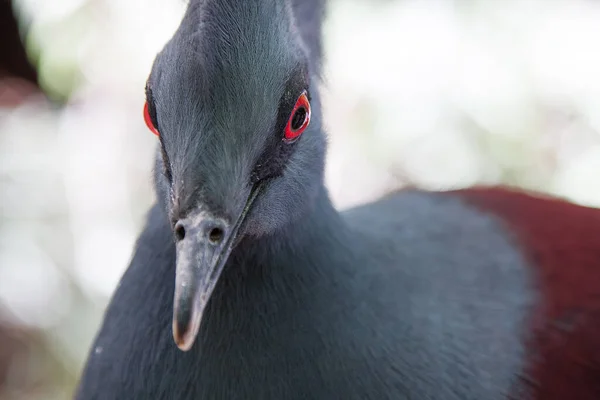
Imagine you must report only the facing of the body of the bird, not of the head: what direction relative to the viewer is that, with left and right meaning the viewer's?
facing the viewer and to the left of the viewer
